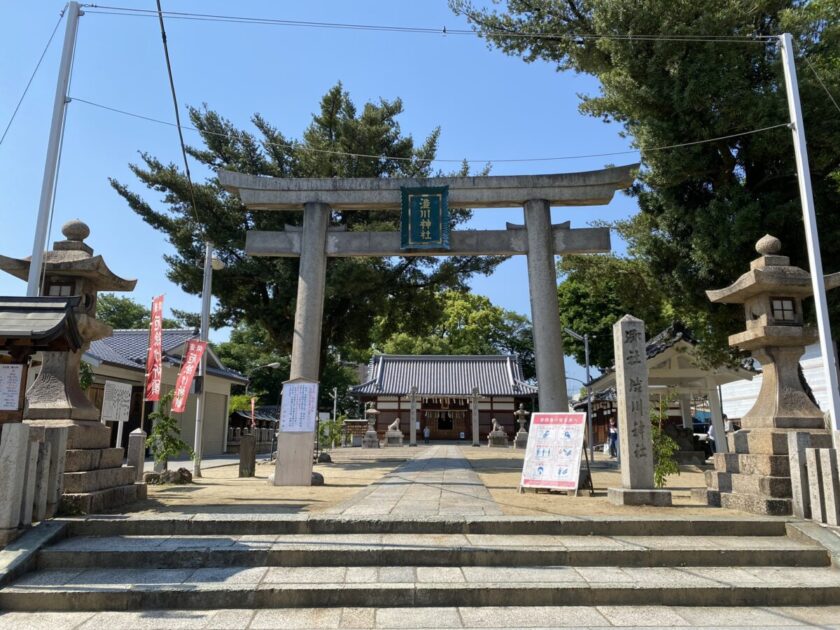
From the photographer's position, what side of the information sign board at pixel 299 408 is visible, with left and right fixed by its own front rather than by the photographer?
front

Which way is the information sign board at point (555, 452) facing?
toward the camera

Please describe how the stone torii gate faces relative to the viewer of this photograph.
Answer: facing the viewer

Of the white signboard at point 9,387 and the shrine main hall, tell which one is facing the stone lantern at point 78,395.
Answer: the shrine main hall

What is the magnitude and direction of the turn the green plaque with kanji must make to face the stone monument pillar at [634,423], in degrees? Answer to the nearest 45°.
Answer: approximately 45° to its left

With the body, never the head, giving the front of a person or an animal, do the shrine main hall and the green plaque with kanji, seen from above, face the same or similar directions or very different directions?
same or similar directions

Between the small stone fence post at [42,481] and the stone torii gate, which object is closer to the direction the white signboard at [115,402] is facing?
the small stone fence post

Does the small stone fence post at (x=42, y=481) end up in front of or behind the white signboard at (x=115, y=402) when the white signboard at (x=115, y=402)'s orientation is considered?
in front

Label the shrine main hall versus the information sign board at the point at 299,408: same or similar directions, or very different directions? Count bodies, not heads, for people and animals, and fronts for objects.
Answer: same or similar directions

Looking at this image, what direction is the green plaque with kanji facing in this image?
toward the camera

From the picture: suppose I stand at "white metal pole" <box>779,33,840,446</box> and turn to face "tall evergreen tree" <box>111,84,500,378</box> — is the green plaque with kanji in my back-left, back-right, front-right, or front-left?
front-left

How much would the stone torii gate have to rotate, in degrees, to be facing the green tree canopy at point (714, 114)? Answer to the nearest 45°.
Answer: approximately 90° to its left
